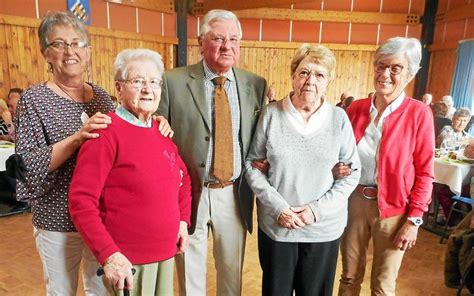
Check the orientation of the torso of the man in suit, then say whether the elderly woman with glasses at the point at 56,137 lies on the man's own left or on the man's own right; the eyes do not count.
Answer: on the man's own right

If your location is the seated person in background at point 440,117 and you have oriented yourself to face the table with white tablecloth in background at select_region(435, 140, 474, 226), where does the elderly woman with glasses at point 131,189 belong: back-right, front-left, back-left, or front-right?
front-right

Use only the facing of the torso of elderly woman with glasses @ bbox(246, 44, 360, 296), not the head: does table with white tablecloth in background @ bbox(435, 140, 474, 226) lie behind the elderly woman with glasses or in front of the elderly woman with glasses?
behind

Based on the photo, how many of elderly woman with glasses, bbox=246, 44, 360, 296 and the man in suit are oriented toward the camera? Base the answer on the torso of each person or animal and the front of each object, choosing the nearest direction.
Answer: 2

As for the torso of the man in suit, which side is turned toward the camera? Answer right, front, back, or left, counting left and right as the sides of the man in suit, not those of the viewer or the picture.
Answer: front

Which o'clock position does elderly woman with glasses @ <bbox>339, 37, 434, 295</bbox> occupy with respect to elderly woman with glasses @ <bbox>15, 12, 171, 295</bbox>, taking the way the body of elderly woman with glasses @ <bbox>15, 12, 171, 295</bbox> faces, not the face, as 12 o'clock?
elderly woman with glasses @ <bbox>339, 37, 434, 295</bbox> is roughly at 11 o'clock from elderly woman with glasses @ <bbox>15, 12, 171, 295</bbox>.

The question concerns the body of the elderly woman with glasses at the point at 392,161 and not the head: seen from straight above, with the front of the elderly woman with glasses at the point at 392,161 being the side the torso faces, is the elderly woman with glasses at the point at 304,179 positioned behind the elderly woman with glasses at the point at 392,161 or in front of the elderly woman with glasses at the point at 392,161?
in front

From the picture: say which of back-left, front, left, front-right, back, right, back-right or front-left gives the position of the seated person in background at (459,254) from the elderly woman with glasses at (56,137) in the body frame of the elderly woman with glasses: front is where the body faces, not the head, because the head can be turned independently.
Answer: front-left
